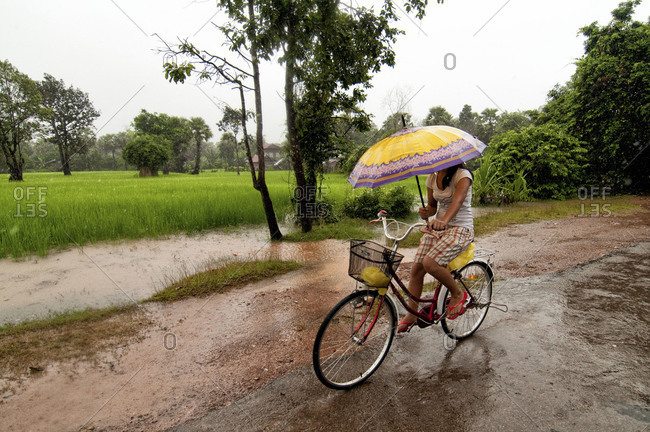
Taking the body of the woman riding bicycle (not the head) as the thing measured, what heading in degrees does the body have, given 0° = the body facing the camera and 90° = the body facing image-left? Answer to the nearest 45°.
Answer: approximately 45°

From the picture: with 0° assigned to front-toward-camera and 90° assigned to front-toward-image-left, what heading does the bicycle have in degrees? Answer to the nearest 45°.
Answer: approximately 45°

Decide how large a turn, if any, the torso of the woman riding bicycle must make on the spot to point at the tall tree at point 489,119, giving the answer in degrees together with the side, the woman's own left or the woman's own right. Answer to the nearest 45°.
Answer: approximately 135° to the woman's own right

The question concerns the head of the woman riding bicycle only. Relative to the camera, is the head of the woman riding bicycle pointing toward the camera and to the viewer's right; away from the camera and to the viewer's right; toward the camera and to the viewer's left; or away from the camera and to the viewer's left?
toward the camera and to the viewer's left

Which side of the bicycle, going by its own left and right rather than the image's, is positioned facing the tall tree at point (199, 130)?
right

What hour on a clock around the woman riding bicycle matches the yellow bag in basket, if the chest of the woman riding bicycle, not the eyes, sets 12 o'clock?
The yellow bag in basket is roughly at 12 o'clock from the woman riding bicycle.

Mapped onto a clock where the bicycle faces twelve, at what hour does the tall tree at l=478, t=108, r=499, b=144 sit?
The tall tree is roughly at 5 o'clock from the bicycle.

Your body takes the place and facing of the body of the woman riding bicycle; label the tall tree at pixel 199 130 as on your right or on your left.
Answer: on your right

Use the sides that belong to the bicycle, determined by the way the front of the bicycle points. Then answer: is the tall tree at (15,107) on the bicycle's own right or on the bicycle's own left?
on the bicycle's own right
